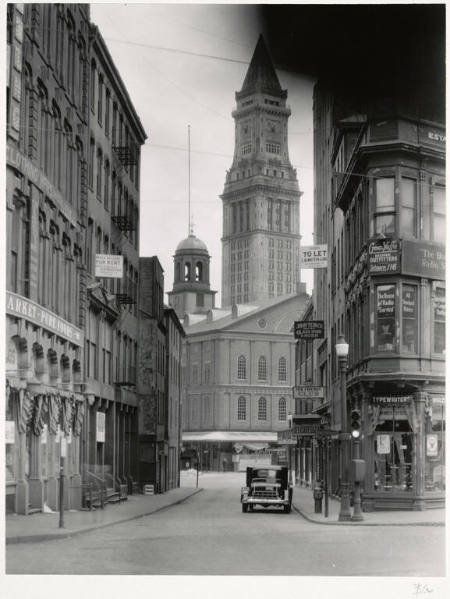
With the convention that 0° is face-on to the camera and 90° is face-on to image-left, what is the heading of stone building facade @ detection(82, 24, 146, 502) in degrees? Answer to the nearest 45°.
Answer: approximately 270°

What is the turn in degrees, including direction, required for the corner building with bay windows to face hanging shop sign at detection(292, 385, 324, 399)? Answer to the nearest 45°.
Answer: approximately 90° to its right

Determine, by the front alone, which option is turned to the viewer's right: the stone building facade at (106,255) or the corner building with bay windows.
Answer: the stone building facade

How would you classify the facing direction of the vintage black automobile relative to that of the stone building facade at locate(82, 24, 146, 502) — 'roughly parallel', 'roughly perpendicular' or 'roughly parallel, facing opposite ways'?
roughly perpendicular
